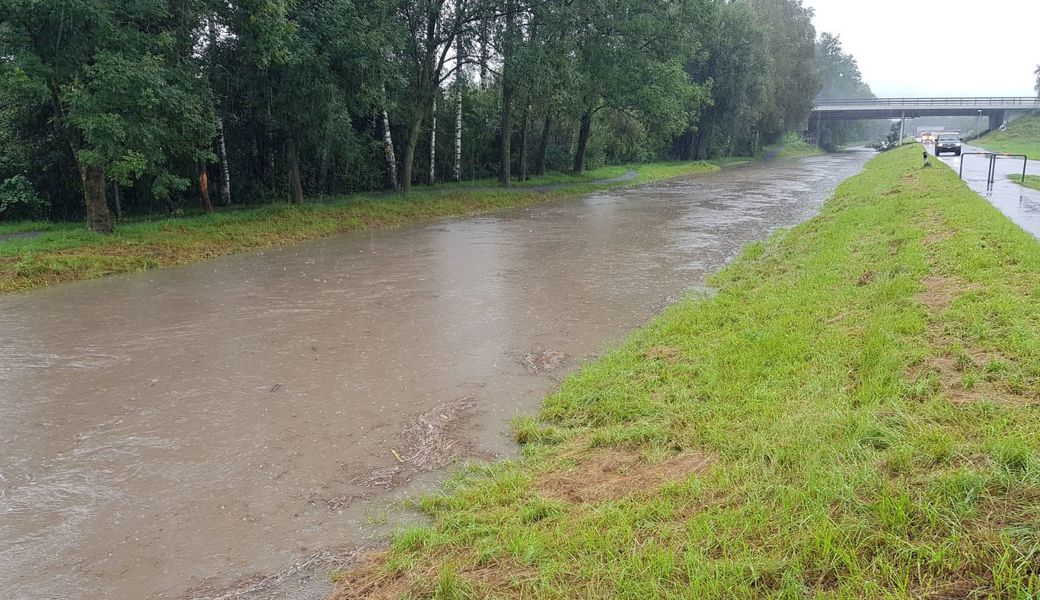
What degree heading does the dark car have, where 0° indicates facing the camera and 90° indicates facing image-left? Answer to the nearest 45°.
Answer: approximately 0°

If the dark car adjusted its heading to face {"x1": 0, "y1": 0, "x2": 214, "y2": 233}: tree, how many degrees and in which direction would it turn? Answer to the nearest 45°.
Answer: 0° — it already faces it

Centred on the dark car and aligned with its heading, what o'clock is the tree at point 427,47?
The tree is roughly at 1 o'clock from the dark car.

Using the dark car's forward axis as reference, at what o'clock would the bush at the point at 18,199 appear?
The bush is roughly at 1 o'clock from the dark car.

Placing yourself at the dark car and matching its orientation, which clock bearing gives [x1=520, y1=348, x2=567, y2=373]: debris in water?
The debris in water is roughly at 12 o'clock from the dark car.
